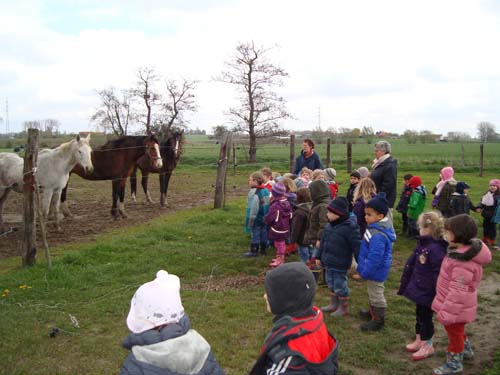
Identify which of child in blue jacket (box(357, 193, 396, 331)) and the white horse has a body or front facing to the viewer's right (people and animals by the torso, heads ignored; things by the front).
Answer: the white horse

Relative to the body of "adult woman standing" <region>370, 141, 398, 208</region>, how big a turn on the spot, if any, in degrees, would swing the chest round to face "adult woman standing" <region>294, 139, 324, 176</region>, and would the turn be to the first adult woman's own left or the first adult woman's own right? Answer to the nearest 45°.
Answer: approximately 45° to the first adult woman's own right

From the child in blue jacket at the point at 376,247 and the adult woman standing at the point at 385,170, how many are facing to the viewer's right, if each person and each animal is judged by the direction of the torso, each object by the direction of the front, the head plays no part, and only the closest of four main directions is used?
0

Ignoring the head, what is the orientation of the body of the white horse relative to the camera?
to the viewer's right

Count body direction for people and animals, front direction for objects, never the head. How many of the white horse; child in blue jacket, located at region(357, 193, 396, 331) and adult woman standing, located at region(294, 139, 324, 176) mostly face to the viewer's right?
1

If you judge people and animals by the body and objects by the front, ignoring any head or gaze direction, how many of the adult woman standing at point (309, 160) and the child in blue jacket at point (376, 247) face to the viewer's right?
0

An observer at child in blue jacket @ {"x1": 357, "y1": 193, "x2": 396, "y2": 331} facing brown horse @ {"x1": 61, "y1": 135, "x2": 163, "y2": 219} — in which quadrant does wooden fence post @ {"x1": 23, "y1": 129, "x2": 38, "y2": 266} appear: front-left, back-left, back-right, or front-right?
front-left

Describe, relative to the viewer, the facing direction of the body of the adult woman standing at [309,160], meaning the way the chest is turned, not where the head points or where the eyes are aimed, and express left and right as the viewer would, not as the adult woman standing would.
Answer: facing the viewer and to the left of the viewer

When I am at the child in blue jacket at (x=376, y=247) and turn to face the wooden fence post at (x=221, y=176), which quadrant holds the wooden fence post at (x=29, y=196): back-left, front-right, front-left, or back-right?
front-left

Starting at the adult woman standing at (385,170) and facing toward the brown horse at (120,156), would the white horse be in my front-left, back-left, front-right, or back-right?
front-left

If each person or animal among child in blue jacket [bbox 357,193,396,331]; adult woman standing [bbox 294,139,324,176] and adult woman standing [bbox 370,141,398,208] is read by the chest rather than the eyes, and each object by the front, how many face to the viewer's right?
0
